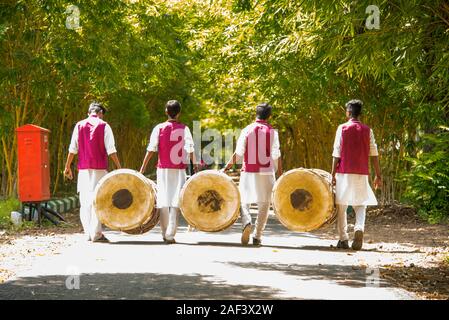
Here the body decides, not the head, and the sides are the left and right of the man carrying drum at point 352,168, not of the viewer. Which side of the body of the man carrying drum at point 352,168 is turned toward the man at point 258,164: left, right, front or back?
left

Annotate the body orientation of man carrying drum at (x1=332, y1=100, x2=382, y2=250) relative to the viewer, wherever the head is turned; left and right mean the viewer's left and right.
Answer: facing away from the viewer

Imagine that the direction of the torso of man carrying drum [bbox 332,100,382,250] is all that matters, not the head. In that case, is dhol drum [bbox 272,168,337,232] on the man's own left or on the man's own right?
on the man's own left

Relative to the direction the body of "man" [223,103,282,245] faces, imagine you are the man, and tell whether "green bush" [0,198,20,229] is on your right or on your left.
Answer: on your left

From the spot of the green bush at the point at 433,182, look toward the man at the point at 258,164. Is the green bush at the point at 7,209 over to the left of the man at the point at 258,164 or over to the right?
right

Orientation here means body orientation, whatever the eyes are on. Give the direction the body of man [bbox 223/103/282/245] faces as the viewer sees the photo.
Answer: away from the camera

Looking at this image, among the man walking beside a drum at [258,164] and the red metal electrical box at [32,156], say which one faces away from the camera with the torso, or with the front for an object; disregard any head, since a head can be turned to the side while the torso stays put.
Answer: the man walking beside a drum

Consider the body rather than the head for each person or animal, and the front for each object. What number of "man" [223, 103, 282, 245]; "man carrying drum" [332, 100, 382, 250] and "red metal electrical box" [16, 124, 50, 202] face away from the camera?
2
